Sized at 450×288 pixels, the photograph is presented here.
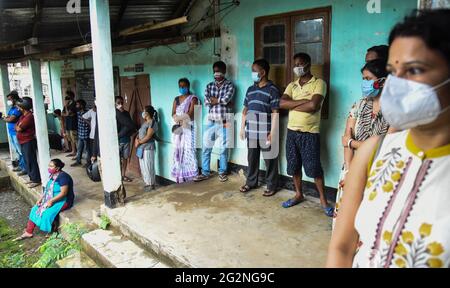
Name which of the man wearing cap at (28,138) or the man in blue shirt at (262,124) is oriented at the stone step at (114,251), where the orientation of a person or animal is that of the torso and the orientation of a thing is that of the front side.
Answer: the man in blue shirt

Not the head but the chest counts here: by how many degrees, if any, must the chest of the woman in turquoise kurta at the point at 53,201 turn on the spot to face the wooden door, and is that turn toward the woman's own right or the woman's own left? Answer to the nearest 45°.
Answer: approximately 180°

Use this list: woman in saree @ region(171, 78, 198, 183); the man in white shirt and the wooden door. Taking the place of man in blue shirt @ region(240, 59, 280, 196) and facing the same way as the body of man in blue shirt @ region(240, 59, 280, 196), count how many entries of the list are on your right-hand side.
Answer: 3

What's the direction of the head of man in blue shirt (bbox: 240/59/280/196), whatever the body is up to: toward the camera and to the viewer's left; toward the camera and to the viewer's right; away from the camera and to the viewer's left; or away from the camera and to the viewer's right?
toward the camera and to the viewer's left

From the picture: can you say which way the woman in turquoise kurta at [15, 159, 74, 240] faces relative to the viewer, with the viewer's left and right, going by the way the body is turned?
facing the viewer and to the left of the viewer

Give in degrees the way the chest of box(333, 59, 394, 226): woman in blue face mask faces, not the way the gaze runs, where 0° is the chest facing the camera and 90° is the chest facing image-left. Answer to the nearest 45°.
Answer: approximately 45°

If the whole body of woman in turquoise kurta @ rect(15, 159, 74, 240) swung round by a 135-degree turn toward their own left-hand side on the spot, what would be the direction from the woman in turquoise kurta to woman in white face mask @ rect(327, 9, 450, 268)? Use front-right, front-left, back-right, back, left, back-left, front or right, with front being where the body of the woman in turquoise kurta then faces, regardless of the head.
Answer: right

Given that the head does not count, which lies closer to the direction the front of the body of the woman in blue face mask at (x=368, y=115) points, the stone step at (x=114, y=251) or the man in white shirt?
the stone step

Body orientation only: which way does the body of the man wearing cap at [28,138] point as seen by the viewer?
to the viewer's left

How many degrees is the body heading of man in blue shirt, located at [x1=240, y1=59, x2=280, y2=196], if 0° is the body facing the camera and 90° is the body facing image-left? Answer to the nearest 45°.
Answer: approximately 45°

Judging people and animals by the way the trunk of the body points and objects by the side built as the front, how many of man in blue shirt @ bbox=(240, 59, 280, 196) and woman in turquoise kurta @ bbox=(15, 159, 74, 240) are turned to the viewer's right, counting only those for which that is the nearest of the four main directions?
0

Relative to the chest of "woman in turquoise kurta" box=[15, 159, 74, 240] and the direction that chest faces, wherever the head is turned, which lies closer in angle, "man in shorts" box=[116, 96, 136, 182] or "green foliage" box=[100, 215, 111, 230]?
the green foliage

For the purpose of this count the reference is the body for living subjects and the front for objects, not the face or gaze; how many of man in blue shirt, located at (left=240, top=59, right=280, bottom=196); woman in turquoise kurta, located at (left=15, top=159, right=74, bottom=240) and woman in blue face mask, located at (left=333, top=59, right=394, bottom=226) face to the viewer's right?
0
